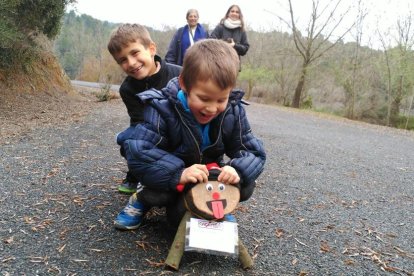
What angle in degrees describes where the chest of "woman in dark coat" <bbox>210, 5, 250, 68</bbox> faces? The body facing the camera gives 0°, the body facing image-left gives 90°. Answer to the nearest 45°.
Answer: approximately 0°

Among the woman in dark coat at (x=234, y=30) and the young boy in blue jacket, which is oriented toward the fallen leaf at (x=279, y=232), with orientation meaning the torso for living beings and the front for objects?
the woman in dark coat

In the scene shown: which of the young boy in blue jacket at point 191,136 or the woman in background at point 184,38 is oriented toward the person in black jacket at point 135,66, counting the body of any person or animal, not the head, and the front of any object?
the woman in background

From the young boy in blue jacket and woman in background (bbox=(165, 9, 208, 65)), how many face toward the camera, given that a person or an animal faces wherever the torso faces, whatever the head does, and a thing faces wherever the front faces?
2

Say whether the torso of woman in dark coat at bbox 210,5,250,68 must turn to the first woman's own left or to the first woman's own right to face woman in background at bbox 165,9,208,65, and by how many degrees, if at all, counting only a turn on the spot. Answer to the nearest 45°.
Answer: approximately 45° to the first woman's own right

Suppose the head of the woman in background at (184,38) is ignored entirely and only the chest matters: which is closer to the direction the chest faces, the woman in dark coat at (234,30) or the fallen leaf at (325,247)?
the fallen leaf

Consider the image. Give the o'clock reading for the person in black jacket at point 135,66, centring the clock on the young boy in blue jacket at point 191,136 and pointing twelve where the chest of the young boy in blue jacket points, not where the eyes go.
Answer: The person in black jacket is roughly at 5 o'clock from the young boy in blue jacket.

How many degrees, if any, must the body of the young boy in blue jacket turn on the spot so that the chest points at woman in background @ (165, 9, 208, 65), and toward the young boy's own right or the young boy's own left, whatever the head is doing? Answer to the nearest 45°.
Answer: approximately 180°
